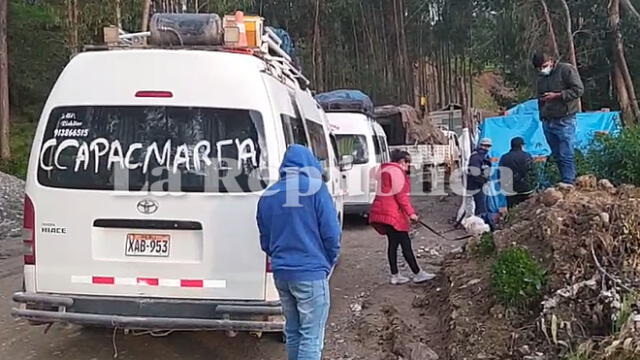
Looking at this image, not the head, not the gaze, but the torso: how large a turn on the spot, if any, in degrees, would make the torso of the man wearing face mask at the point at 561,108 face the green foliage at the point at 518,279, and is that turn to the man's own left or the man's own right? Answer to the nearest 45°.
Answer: approximately 45° to the man's own left

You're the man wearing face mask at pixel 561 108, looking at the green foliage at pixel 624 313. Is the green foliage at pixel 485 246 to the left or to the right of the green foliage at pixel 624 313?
right

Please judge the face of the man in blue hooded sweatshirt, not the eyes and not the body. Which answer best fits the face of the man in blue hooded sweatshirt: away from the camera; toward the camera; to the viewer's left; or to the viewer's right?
away from the camera

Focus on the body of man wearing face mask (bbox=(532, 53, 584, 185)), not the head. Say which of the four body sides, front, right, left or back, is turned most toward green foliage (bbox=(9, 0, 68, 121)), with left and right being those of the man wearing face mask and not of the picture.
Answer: right

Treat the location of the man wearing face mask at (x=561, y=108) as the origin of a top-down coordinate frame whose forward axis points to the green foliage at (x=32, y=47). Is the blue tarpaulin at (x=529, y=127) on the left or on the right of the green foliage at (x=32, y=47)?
right

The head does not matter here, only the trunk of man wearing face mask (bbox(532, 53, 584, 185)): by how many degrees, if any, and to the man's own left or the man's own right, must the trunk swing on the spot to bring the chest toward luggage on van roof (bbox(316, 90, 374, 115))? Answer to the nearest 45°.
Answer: approximately 90° to the man's own right

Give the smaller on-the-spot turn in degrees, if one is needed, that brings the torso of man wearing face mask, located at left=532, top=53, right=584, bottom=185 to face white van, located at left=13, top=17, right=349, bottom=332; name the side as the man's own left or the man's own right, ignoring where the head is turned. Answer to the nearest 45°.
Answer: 0° — they already face it

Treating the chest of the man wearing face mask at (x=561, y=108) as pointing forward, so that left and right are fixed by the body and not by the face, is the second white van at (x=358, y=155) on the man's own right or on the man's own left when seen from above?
on the man's own right

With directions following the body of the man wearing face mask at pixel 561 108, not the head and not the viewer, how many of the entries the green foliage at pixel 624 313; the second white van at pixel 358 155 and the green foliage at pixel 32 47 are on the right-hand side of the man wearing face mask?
2

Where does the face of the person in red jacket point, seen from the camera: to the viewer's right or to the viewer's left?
to the viewer's right

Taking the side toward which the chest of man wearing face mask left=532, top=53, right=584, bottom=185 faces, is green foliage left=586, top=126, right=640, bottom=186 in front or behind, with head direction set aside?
behind

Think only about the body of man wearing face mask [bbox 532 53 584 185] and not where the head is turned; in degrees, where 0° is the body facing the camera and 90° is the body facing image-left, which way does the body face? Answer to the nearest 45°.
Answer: approximately 45°
